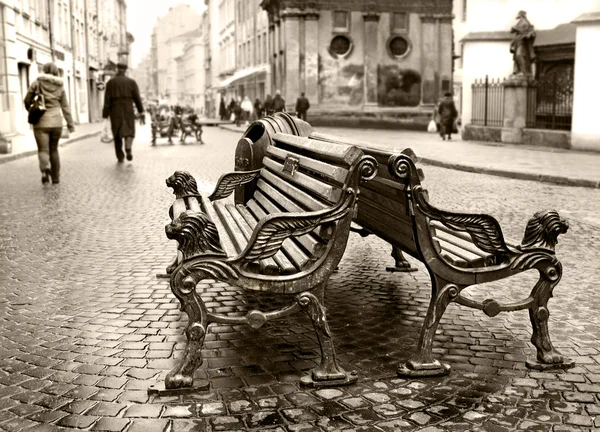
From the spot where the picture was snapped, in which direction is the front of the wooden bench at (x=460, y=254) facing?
facing away from the viewer and to the right of the viewer

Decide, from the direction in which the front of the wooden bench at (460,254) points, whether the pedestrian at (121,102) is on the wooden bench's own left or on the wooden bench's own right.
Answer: on the wooden bench's own left

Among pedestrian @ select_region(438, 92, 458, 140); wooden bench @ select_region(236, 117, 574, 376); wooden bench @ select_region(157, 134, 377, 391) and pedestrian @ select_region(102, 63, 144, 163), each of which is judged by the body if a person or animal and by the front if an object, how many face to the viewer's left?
1

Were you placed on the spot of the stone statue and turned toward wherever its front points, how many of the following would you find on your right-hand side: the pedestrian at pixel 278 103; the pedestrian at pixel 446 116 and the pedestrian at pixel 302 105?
3

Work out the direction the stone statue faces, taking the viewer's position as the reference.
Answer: facing the viewer and to the left of the viewer

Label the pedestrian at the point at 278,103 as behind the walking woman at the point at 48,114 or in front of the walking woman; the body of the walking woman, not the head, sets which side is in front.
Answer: in front

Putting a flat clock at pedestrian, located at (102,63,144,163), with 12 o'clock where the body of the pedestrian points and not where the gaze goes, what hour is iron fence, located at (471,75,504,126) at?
The iron fence is roughly at 2 o'clock from the pedestrian.

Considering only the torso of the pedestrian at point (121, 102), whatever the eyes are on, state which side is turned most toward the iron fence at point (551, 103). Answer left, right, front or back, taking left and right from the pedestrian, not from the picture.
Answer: right

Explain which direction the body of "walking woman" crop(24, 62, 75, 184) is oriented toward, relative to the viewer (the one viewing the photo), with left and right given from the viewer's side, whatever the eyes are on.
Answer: facing away from the viewer

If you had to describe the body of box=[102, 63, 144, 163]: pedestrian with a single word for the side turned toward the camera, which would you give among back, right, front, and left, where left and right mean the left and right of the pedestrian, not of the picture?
back

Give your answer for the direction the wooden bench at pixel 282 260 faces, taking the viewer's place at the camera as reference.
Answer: facing to the left of the viewer

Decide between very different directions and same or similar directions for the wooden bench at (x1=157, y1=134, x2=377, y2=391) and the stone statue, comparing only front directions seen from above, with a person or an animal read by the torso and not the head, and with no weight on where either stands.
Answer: same or similar directions
